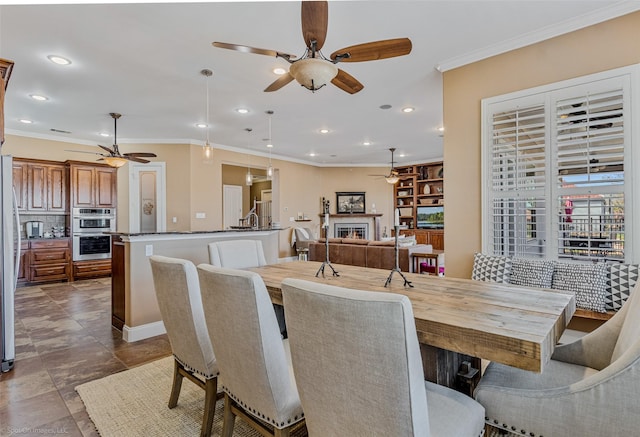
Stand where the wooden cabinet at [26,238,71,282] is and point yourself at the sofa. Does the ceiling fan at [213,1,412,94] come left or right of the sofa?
right

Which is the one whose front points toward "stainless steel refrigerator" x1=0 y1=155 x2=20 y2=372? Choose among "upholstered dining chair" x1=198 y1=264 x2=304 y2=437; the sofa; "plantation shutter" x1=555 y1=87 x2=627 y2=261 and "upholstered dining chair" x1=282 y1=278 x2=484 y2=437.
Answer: the plantation shutter

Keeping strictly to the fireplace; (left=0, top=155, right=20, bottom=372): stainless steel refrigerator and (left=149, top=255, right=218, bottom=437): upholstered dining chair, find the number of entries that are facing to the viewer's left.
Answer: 0

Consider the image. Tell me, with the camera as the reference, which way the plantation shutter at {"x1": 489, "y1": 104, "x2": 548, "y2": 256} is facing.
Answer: facing the viewer and to the left of the viewer

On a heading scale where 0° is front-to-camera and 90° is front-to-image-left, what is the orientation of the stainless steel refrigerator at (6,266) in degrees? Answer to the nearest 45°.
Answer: approximately 270°

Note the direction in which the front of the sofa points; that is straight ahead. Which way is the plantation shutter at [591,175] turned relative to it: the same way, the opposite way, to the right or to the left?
to the left

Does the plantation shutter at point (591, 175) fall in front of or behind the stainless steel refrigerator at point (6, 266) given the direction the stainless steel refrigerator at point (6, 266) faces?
in front

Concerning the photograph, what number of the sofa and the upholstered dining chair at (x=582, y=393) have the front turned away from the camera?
1

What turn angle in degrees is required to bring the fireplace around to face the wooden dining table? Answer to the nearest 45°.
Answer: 0° — it already faces it

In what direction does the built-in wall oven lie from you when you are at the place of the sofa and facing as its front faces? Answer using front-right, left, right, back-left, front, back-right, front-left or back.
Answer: left

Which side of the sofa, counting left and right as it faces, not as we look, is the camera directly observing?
back

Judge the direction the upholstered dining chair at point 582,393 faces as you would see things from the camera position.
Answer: facing to the left of the viewer

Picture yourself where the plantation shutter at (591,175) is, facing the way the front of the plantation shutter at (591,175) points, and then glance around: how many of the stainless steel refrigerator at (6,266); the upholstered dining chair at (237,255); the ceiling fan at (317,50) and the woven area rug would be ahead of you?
4

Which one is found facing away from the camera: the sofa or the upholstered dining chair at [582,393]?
the sofa

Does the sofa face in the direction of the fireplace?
yes

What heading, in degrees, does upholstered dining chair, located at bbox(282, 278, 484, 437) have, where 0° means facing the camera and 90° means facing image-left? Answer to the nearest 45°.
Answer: approximately 225°

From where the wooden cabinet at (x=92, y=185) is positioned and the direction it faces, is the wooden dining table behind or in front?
in front

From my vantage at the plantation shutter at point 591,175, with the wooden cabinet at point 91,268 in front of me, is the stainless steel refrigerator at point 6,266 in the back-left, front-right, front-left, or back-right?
front-left

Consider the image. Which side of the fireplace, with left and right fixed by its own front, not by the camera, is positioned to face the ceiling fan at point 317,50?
front
